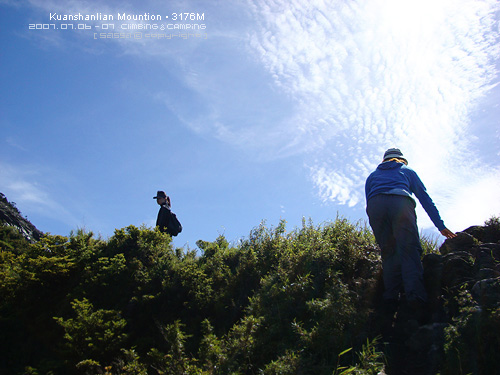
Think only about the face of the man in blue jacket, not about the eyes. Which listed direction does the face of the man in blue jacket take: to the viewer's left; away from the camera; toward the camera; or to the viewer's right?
away from the camera

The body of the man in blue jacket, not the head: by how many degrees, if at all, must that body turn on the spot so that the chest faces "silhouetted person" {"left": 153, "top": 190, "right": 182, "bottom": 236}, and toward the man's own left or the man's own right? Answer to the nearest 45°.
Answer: approximately 45° to the man's own left

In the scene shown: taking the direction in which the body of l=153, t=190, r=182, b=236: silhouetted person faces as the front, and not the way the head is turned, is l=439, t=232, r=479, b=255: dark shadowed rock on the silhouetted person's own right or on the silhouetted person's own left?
on the silhouetted person's own left

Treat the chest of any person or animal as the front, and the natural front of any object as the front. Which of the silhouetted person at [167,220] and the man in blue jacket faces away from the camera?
the man in blue jacket

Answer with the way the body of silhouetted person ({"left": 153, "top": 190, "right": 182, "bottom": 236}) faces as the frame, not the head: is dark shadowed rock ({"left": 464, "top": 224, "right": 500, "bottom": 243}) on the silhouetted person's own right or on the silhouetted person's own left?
on the silhouetted person's own left

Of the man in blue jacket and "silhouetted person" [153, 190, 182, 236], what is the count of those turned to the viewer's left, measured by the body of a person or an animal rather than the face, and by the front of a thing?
1

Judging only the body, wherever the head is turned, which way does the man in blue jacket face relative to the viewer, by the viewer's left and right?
facing away from the viewer

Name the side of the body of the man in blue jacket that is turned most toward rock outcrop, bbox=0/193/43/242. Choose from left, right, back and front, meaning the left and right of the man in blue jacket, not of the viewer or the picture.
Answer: left

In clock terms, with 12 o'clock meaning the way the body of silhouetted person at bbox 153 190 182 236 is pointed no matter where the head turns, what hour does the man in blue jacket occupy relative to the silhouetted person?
The man in blue jacket is roughly at 8 o'clock from the silhouetted person.

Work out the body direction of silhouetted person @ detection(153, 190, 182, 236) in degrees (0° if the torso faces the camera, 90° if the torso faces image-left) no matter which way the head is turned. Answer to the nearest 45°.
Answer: approximately 90°

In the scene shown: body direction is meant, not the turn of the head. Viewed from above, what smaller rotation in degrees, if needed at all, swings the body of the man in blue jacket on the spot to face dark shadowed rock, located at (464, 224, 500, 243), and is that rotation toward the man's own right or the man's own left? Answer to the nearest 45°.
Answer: approximately 45° to the man's own right
